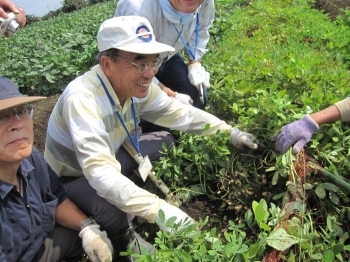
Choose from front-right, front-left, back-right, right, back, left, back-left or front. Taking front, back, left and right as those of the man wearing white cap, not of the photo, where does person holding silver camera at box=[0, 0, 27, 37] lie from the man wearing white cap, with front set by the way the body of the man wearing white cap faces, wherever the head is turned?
back

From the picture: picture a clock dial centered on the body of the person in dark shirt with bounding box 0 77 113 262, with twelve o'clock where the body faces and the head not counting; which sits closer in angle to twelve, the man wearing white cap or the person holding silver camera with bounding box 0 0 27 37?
the man wearing white cap

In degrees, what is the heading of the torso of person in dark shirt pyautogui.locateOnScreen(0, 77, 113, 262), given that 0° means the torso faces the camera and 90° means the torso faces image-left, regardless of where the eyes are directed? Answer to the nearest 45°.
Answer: approximately 315°

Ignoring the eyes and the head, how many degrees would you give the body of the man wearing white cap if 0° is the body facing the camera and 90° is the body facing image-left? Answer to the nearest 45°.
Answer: approximately 315°

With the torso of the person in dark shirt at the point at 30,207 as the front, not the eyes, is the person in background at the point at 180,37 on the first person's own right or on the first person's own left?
on the first person's own left

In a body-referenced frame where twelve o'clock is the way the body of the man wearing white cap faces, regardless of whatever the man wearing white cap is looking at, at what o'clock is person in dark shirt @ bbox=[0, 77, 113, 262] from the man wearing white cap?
The person in dark shirt is roughly at 3 o'clock from the man wearing white cap.
